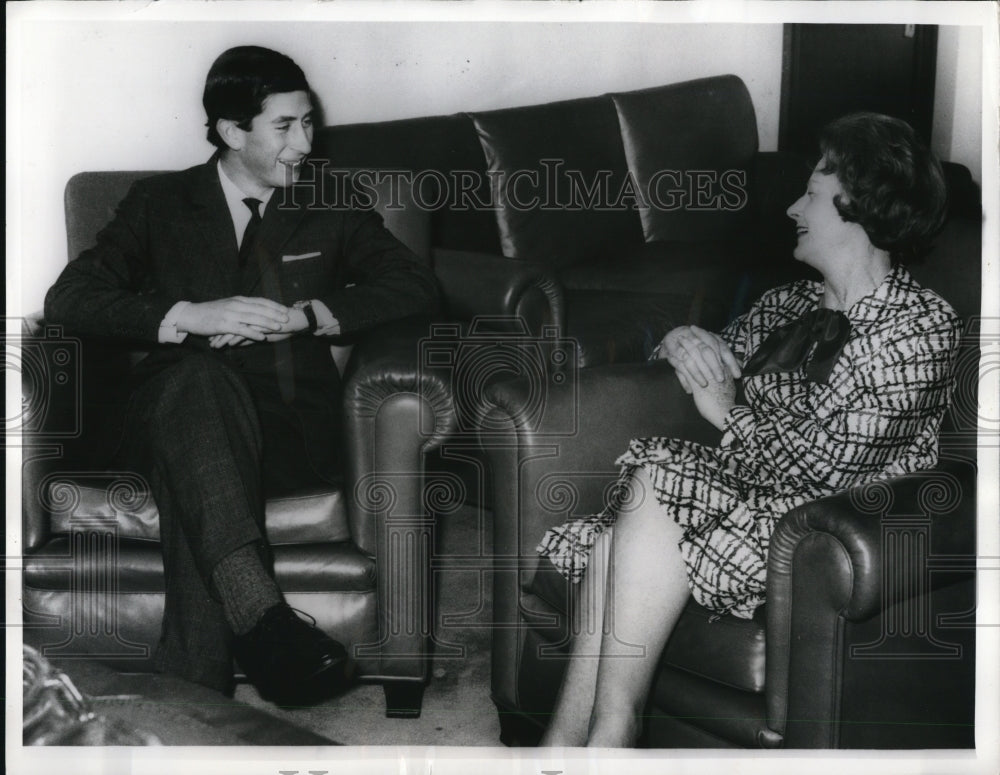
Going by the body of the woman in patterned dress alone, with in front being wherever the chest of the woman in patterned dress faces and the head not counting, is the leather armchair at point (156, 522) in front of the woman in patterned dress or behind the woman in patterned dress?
in front

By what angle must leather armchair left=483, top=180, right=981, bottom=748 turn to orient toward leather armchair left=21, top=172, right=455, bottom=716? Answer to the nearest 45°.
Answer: approximately 45° to its right

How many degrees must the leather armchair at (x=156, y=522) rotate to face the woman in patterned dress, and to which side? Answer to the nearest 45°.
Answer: approximately 90° to its left

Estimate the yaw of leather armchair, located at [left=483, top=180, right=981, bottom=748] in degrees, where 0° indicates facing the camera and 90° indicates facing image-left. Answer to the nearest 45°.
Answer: approximately 45°

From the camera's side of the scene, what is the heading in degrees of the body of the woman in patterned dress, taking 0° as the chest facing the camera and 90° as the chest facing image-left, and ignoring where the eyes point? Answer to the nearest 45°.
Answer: approximately 45°

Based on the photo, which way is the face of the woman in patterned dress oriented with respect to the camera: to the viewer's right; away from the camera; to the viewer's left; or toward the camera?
to the viewer's left
